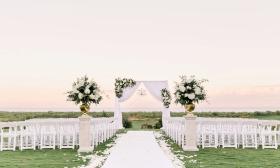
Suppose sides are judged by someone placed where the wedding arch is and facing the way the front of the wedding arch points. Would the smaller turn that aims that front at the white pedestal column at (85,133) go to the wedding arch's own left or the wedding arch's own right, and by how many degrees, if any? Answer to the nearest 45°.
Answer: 0° — it already faces it

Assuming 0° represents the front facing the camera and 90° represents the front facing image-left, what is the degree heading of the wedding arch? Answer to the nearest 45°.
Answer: approximately 0°

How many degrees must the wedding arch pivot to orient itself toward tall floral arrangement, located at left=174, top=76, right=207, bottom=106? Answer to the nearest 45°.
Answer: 0° — it already faces it
